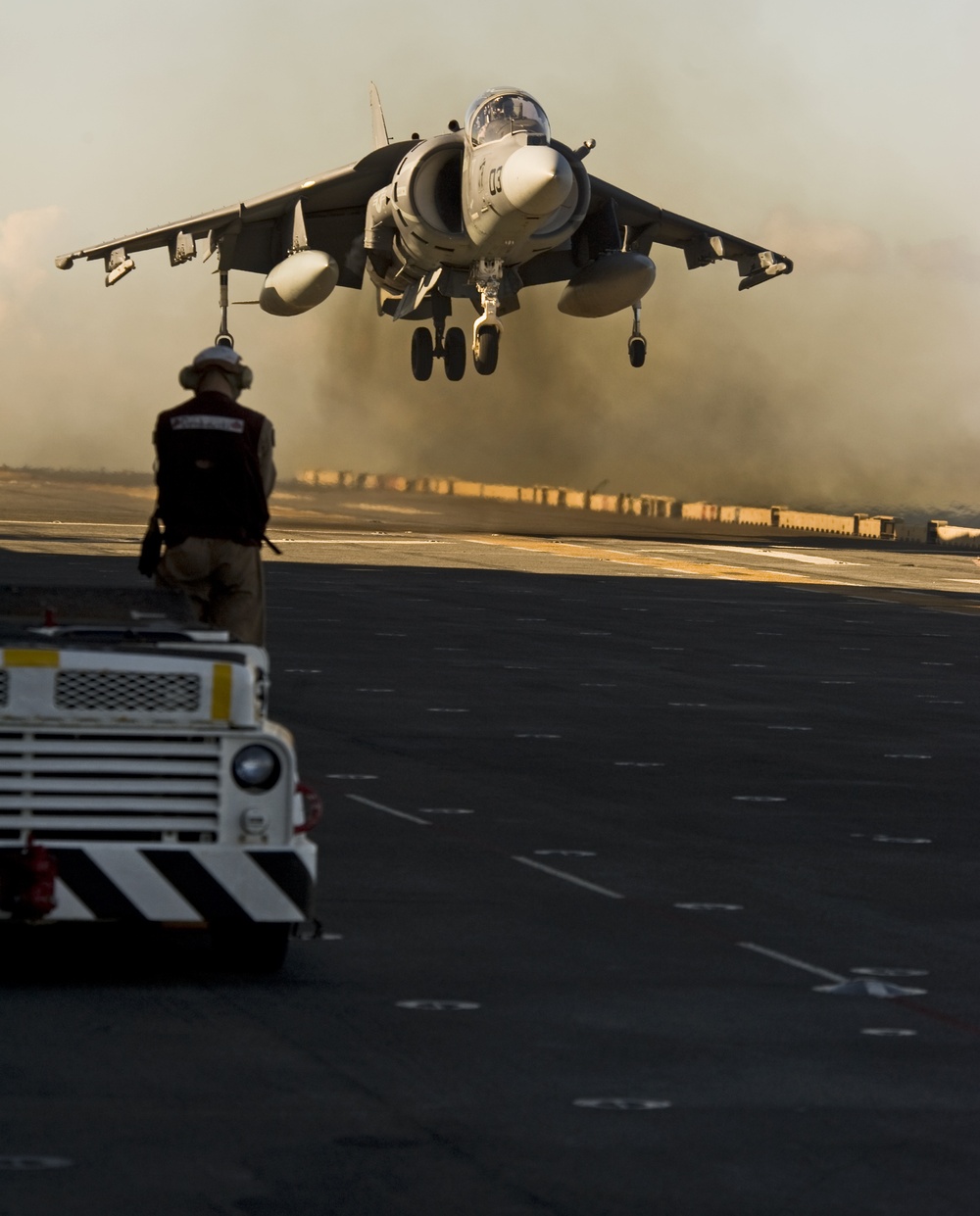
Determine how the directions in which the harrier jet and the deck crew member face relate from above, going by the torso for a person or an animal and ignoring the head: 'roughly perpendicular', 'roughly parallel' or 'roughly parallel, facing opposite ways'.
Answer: roughly parallel, facing opposite ways

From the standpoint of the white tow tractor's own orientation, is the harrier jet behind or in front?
behind

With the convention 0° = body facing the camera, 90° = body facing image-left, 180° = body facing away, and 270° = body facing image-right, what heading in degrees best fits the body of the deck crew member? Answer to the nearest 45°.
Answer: approximately 180°

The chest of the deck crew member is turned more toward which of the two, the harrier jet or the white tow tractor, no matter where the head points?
the harrier jet

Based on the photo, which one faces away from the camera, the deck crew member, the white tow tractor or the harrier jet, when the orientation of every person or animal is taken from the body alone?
the deck crew member

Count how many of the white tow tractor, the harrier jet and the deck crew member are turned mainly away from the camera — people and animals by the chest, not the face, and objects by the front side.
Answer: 1

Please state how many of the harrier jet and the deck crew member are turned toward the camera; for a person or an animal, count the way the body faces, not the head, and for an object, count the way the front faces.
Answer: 1

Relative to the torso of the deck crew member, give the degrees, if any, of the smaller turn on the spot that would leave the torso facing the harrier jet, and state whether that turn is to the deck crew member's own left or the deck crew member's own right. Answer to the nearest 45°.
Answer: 0° — they already face it

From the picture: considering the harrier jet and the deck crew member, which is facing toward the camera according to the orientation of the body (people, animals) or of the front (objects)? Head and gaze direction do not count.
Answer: the harrier jet

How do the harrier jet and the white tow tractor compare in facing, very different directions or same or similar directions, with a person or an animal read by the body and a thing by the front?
same or similar directions

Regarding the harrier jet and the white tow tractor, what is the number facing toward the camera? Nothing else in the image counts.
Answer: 2

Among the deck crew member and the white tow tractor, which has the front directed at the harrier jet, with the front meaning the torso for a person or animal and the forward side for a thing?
the deck crew member

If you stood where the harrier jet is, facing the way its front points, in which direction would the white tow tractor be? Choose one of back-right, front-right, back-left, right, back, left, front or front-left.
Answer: front

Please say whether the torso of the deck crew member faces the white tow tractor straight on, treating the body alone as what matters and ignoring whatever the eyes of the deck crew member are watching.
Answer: no

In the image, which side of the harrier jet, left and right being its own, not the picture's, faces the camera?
front

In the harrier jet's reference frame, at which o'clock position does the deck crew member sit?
The deck crew member is roughly at 12 o'clock from the harrier jet.

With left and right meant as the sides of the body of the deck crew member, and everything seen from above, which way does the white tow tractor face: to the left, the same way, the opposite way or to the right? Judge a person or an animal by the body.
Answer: the opposite way

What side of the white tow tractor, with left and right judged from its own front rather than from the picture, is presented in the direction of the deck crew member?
back
